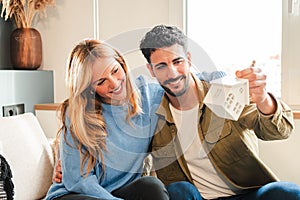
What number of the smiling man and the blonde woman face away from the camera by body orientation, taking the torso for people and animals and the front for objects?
0

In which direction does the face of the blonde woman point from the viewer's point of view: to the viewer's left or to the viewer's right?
to the viewer's right

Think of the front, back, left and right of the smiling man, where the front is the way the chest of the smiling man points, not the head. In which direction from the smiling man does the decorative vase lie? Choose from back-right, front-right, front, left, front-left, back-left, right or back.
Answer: back-right

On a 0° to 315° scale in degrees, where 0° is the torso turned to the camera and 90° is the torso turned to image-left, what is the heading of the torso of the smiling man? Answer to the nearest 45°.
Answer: approximately 0°

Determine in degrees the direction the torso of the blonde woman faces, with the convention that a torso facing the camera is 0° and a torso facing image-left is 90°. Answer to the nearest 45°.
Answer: approximately 315°
